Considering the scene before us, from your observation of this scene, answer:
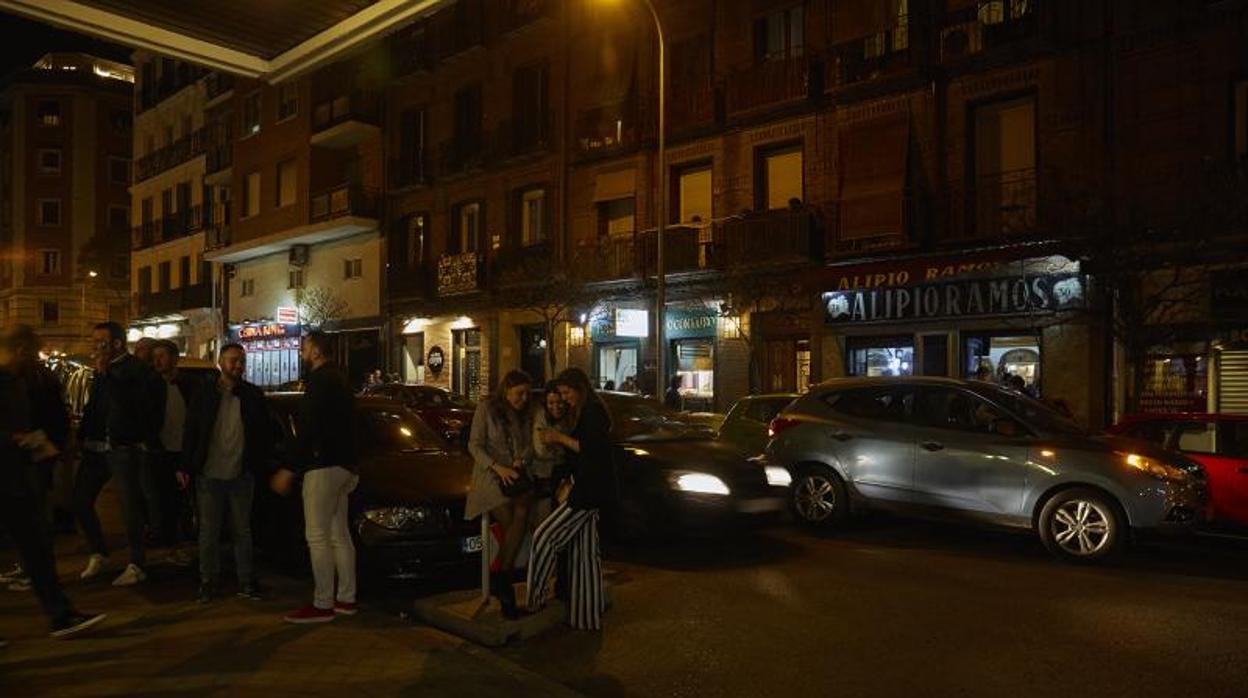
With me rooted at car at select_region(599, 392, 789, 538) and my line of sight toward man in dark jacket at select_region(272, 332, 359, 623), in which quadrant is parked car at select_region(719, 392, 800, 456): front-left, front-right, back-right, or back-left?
back-right

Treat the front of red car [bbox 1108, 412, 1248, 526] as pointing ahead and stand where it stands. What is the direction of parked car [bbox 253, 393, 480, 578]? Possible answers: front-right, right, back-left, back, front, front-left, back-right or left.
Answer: back-right

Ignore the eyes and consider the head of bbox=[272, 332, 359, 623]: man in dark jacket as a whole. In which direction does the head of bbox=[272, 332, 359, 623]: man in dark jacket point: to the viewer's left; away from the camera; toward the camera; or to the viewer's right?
to the viewer's left

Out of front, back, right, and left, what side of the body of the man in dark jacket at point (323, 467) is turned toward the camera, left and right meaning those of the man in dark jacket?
left

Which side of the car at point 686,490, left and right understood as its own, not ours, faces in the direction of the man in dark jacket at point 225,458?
right

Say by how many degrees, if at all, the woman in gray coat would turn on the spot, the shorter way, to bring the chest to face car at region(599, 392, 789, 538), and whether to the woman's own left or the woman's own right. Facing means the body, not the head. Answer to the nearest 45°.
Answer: approximately 90° to the woman's own left

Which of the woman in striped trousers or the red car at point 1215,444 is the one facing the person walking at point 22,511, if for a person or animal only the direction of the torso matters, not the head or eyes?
the woman in striped trousers

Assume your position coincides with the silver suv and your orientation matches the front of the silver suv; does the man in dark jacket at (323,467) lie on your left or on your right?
on your right

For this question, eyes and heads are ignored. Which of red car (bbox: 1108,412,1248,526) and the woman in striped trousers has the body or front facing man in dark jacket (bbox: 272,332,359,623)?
the woman in striped trousers

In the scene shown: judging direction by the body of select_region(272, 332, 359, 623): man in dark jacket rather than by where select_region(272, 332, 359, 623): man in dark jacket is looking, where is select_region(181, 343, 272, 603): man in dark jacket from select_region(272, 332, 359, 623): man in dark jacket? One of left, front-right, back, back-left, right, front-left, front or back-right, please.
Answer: front-right
